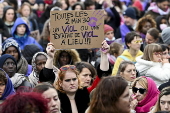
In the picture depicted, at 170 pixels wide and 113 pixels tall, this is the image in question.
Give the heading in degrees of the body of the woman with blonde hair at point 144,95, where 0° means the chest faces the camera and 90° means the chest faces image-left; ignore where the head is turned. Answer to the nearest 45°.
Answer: approximately 45°

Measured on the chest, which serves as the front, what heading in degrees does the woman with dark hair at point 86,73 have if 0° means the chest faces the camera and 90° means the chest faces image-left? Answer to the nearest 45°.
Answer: approximately 315°

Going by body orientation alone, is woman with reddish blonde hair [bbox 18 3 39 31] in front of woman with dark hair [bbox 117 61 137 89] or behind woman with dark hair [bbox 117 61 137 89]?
behind

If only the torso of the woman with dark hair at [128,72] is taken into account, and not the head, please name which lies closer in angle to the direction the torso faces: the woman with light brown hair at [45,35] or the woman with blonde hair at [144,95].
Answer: the woman with blonde hair
